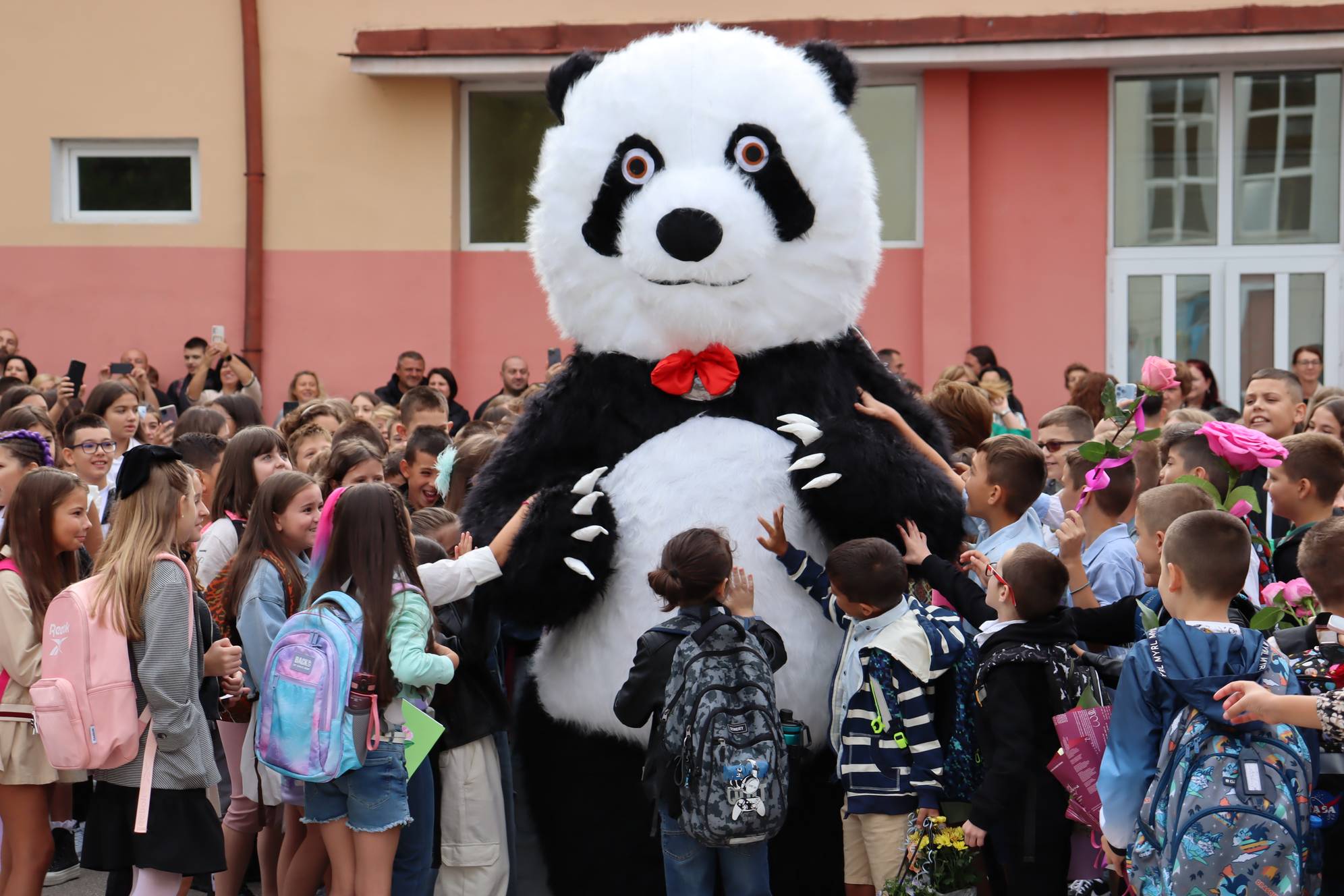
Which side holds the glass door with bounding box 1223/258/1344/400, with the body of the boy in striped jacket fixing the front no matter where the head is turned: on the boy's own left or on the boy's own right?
on the boy's own right

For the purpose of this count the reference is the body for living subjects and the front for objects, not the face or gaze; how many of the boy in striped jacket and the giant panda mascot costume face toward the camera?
1

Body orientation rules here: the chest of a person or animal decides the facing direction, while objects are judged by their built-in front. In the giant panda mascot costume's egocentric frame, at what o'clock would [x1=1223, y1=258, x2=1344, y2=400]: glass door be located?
The glass door is roughly at 7 o'clock from the giant panda mascot costume.

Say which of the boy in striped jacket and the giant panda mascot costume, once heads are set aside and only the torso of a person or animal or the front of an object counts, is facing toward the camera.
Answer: the giant panda mascot costume

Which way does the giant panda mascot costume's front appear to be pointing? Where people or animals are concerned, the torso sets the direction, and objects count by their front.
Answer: toward the camera

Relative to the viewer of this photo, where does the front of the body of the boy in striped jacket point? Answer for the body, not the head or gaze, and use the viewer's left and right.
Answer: facing to the left of the viewer

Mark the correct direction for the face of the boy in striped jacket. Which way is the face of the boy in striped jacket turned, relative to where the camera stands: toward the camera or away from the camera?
away from the camera

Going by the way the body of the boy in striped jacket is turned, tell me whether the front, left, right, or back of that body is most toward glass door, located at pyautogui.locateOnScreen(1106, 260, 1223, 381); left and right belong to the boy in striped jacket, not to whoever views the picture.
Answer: right
